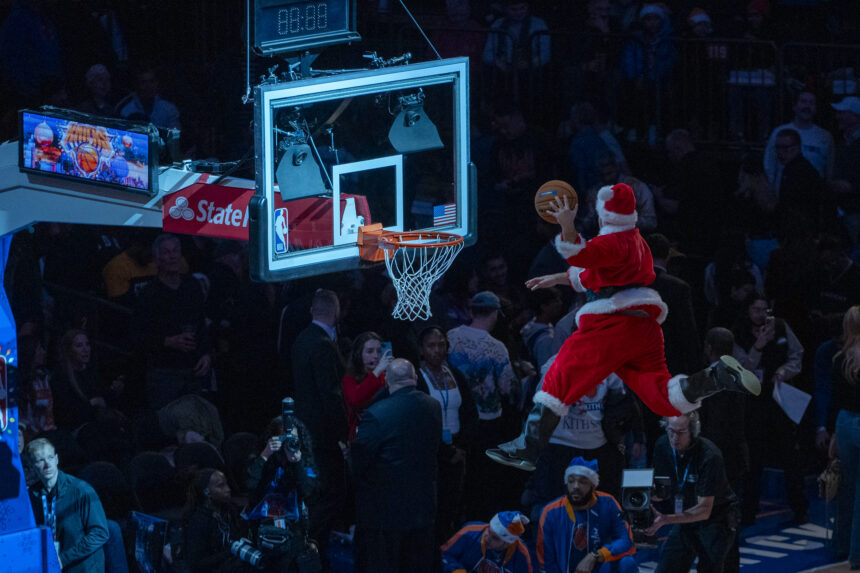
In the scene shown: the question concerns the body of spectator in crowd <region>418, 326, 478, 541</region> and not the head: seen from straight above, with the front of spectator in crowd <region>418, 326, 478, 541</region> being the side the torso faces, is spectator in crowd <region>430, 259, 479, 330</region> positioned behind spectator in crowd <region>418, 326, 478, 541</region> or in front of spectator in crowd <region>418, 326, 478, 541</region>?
behind

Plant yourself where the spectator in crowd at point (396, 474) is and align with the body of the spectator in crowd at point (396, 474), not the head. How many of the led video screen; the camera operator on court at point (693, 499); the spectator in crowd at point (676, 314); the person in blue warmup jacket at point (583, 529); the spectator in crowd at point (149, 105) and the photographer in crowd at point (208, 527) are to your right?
3

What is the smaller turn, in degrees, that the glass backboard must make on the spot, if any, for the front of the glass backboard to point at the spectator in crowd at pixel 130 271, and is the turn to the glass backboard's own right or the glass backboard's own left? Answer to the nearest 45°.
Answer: approximately 180°

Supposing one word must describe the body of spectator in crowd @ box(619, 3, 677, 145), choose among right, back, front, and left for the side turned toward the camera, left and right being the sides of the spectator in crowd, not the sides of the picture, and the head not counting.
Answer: front

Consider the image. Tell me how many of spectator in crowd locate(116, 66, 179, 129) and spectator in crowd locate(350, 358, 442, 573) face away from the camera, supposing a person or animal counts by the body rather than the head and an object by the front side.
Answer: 1

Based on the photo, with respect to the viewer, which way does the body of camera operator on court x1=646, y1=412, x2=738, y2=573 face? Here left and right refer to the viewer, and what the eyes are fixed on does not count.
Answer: facing the viewer and to the left of the viewer

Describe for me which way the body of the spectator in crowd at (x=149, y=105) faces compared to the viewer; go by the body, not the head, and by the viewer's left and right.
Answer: facing the viewer
